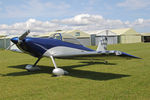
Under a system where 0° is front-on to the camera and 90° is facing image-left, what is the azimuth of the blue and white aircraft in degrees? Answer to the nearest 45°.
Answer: approximately 45°
